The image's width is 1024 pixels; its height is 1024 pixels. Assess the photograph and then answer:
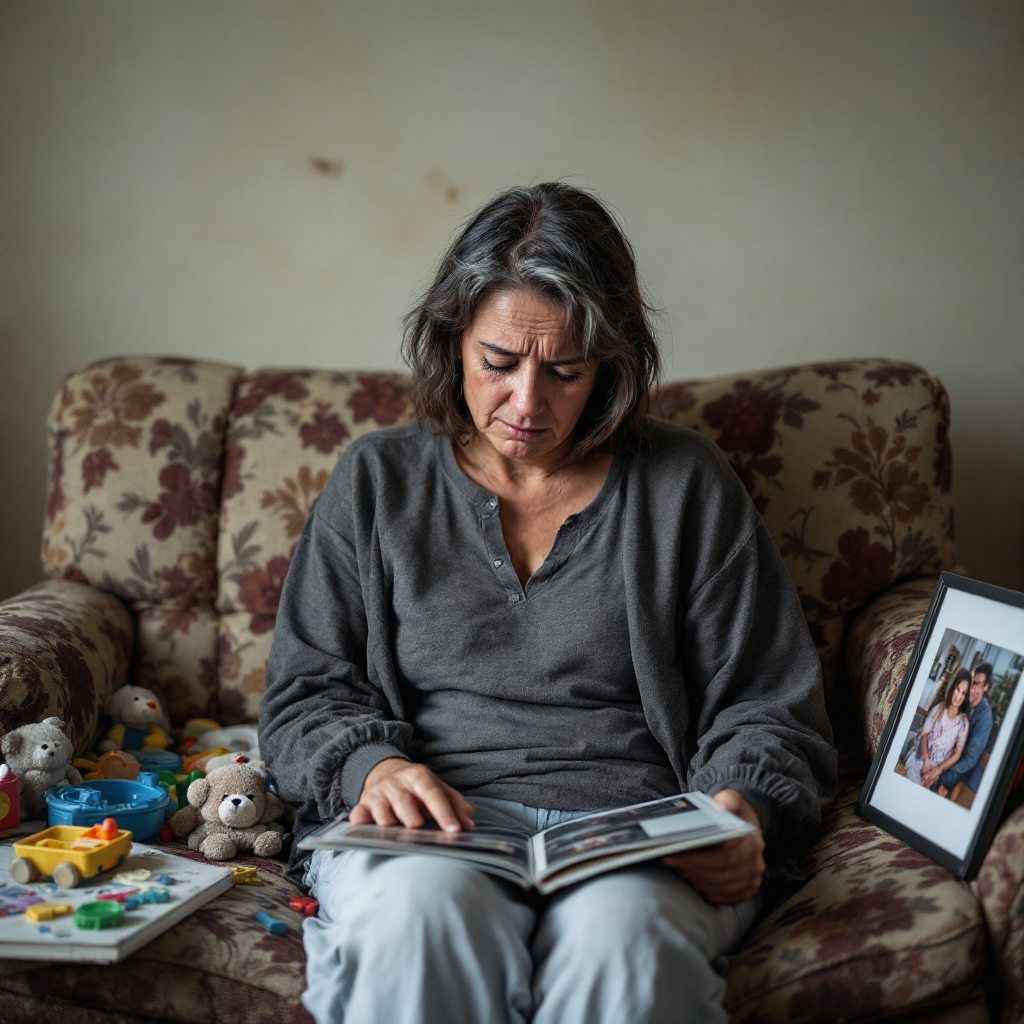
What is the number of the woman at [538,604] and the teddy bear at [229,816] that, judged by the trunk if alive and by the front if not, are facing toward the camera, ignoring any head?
2

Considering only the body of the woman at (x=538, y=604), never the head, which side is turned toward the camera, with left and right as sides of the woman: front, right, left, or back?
front

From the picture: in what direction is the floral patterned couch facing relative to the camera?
toward the camera

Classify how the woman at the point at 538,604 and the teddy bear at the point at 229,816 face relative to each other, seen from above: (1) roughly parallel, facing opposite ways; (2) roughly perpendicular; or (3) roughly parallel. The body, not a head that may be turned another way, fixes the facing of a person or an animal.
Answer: roughly parallel

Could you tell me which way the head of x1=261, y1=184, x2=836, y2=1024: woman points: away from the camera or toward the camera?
toward the camera
